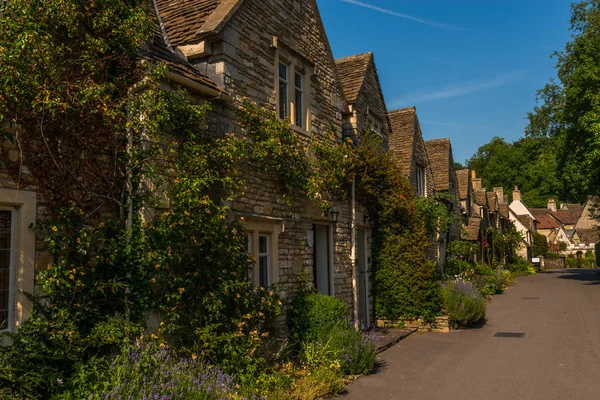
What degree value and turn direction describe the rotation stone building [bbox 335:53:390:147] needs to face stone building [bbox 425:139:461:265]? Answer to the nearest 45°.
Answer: approximately 135° to its left

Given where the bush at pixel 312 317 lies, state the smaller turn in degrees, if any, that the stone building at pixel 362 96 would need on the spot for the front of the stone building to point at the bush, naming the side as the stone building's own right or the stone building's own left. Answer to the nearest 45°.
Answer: approximately 45° to the stone building's own right

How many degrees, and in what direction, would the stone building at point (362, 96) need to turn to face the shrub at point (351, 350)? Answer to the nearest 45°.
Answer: approximately 45° to its right

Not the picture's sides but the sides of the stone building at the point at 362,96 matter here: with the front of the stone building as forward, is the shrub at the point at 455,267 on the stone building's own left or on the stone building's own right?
on the stone building's own left

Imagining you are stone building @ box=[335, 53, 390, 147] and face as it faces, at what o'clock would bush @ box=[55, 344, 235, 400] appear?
The bush is roughly at 2 o'clock from the stone building.

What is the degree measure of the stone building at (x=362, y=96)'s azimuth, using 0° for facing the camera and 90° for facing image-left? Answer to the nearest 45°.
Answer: approximately 315°
